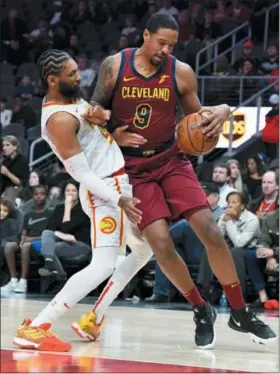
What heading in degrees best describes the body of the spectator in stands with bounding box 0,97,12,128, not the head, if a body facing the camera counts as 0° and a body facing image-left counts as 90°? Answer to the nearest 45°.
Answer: approximately 0°

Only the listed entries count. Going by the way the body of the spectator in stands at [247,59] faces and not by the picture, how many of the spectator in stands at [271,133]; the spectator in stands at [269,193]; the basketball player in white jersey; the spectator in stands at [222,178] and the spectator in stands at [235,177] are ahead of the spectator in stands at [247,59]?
5

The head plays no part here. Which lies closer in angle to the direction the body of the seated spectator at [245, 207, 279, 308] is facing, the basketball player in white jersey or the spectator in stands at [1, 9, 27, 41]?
the basketball player in white jersey

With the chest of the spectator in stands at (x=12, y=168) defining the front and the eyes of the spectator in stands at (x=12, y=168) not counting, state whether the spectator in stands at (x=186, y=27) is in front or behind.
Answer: behind

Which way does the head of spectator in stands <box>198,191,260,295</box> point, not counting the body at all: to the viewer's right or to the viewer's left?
to the viewer's left

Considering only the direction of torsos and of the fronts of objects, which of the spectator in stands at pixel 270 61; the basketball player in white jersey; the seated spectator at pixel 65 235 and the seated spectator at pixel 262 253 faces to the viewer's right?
the basketball player in white jersey

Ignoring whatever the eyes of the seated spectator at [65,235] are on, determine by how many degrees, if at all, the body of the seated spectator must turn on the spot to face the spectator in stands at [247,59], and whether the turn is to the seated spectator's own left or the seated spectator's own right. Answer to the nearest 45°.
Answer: approximately 180°

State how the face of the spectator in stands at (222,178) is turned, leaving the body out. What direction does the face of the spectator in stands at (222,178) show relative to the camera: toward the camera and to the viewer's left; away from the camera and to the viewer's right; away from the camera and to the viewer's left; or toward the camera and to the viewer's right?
toward the camera and to the viewer's left

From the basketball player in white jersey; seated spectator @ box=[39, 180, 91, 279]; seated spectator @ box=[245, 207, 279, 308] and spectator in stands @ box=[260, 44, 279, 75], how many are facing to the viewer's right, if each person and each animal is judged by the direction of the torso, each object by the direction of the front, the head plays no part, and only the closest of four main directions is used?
1

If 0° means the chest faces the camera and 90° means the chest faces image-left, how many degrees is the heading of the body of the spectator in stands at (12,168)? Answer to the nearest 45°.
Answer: approximately 45°

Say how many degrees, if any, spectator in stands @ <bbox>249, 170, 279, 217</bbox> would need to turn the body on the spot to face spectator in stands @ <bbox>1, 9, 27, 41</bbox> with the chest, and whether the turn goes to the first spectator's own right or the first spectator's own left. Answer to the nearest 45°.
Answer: approximately 90° to the first spectator's own right
